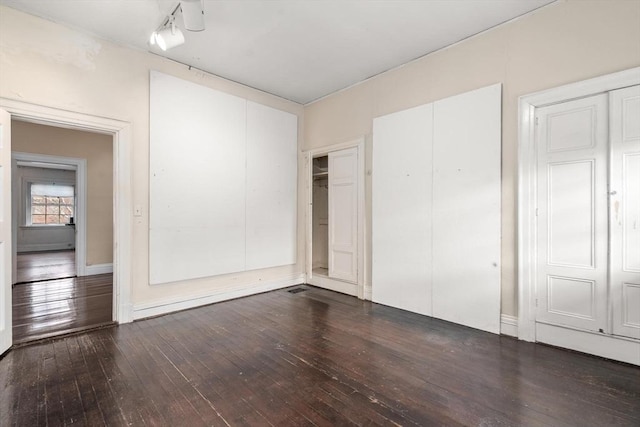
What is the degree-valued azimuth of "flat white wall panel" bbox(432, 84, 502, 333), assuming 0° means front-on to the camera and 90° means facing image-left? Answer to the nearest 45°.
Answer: approximately 45°

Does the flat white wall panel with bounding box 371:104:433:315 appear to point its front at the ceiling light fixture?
yes

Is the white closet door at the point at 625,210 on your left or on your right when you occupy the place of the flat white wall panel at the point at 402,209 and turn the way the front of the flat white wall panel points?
on your left

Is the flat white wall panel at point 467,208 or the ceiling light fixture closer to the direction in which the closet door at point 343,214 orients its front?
the ceiling light fixture

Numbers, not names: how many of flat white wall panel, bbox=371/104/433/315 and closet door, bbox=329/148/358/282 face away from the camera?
0

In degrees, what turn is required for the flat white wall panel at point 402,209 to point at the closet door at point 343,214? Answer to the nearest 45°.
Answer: approximately 90° to its right

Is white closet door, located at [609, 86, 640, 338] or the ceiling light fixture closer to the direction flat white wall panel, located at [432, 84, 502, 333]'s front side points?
the ceiling light fixture

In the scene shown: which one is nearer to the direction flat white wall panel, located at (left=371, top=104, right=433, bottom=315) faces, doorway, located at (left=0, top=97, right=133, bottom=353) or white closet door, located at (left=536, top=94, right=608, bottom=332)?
the doorway

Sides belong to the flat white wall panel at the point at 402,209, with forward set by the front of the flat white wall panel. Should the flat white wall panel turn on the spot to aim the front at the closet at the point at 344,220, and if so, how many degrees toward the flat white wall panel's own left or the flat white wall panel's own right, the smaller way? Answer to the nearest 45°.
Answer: approximately 90° to the flat white wall panel's own right

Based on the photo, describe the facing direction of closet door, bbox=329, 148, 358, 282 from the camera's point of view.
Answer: facing the viewer and to the left of the viewer
